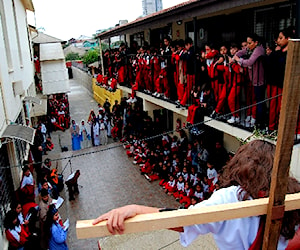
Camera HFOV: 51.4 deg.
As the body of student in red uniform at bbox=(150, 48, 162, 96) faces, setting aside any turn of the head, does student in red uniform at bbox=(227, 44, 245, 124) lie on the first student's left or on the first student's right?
on the first student's left

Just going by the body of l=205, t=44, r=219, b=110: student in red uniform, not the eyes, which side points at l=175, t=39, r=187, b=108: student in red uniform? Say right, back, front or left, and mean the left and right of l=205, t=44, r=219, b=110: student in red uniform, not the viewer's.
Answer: right

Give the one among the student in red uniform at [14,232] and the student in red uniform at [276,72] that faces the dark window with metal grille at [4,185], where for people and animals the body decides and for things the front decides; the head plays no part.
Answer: the student in red uniform at [276,72]

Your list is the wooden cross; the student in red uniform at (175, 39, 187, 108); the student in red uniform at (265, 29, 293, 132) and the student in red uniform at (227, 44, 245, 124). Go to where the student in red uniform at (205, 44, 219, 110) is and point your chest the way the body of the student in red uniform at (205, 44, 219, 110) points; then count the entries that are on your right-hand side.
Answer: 1

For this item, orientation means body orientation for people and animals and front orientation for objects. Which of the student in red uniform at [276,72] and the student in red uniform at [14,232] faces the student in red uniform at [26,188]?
the student in red uniform at [276,72]

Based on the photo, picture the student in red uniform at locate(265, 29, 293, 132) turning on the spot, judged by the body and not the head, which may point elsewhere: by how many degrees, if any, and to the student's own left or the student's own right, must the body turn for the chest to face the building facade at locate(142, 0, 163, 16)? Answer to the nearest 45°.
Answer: approximately 45° to the student's own right

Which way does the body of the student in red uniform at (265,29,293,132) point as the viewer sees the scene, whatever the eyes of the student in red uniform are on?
to the viewer's left

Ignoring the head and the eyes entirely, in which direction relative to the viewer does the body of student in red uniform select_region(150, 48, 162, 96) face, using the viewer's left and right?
facing the viewer and to the left of the viewer

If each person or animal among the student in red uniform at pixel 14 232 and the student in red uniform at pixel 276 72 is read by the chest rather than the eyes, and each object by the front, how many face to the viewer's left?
1

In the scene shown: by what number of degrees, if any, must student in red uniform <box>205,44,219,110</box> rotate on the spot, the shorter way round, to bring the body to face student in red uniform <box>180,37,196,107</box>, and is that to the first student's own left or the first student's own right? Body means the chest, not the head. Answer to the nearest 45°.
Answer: approximately 90° to the first student's own right

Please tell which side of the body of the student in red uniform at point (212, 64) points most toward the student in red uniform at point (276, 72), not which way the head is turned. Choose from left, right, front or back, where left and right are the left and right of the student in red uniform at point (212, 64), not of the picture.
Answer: left

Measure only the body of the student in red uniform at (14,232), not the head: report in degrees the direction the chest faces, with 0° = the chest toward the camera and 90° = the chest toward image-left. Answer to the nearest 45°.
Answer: approximately 315°
